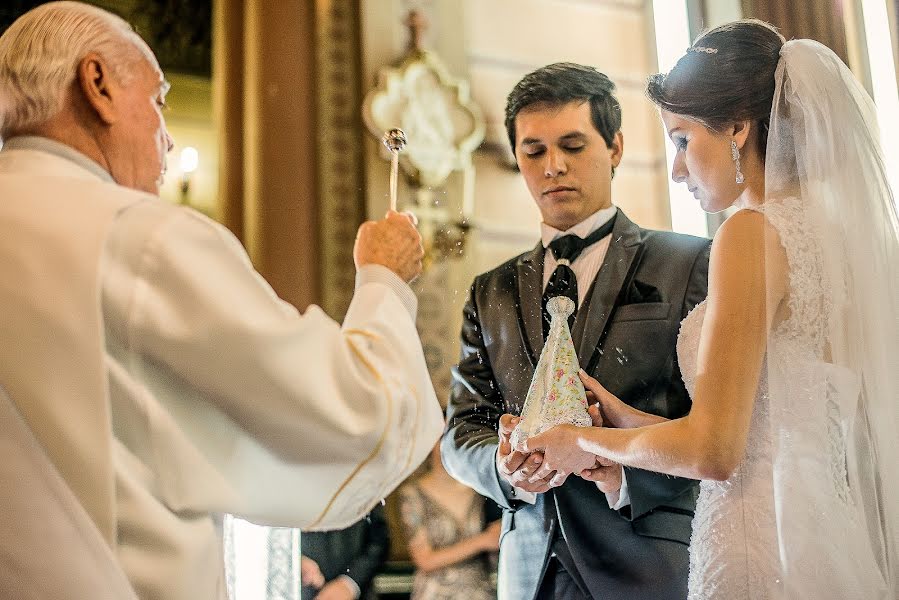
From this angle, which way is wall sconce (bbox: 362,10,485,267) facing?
toward the camera

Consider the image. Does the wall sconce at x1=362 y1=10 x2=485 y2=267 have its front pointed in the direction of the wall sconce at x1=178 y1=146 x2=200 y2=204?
no

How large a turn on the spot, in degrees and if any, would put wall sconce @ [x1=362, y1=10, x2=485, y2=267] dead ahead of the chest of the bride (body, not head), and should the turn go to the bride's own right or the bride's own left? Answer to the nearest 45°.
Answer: approximately 45° to the bride's own right

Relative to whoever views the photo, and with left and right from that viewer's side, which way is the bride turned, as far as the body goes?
facing to the left of the viewer

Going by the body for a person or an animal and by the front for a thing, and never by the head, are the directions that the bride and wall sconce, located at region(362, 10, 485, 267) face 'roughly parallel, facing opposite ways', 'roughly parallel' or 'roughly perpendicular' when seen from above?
roughly perpendicular

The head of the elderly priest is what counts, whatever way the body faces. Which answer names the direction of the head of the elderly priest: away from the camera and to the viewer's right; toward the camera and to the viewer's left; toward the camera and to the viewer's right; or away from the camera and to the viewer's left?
away from the camera and to the viewer's right

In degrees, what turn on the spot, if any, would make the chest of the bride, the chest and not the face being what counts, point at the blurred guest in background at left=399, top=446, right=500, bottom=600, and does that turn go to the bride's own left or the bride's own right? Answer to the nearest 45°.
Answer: approximately 45° to the bride's own right

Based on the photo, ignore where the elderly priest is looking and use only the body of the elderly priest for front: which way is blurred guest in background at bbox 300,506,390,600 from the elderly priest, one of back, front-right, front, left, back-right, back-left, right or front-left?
front-left

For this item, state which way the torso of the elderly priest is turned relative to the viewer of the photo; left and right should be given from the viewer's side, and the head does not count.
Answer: facing away from the viewer and to the right of the viewer

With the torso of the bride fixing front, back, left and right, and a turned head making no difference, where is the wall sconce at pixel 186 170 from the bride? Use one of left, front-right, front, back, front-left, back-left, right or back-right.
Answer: front-right

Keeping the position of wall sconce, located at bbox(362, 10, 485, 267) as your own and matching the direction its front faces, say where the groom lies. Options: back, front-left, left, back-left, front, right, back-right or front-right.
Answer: front

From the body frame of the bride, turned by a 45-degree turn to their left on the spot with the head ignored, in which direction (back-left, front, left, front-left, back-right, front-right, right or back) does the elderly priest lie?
front

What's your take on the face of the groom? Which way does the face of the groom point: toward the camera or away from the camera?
toward the camera

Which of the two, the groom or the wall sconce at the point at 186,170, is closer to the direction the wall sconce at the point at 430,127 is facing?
the groom

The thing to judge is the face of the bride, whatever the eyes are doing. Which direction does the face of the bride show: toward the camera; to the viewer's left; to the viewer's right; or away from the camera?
to the viewer's left

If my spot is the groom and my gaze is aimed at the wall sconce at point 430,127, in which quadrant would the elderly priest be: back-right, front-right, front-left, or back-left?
back-left
